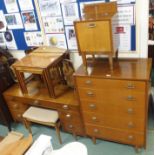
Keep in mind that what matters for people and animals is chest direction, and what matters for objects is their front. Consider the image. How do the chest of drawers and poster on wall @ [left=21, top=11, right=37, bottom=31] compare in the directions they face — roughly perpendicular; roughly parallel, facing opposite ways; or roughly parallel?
roughly parallel

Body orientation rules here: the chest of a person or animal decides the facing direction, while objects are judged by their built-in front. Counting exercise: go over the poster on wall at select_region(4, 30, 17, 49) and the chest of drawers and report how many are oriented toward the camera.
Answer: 2

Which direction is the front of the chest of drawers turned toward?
toward the camera

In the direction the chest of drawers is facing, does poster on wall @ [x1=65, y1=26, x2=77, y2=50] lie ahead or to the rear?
to the rear

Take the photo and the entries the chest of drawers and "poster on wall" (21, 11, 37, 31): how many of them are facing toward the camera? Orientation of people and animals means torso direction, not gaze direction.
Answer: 2

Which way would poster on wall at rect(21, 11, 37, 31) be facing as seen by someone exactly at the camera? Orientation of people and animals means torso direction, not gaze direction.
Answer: facing the viewer

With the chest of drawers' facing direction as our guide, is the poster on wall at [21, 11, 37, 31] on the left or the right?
on its right

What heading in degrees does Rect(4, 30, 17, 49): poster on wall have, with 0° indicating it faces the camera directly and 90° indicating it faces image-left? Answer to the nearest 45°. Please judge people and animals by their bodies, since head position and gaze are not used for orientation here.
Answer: approximately 0°

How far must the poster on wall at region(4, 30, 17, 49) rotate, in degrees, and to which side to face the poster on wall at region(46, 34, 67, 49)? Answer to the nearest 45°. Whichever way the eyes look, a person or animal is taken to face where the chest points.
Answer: approximately 45° to its left
